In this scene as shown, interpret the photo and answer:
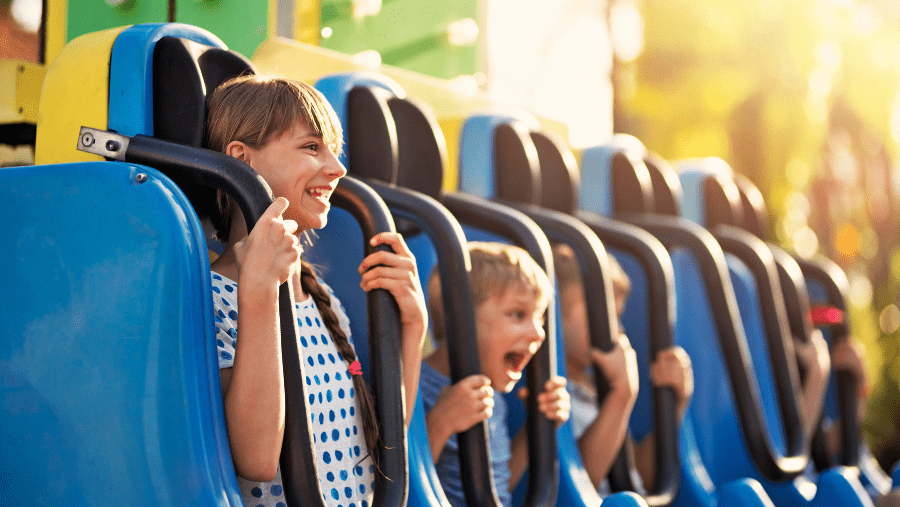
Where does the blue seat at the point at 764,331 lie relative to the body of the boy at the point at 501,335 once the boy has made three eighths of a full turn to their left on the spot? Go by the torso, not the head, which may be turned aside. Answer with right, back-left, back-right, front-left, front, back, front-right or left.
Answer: front-right

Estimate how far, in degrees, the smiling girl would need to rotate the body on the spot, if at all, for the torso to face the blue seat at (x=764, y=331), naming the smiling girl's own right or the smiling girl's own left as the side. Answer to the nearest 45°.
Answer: approximately 90° to the smiling girl's own left

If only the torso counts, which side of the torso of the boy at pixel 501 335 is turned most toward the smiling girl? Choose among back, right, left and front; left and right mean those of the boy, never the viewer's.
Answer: right

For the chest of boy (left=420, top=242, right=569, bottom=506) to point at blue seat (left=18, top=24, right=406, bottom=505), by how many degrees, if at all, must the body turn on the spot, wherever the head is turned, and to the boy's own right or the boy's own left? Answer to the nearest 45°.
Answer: approximately 90° to the boy's own right

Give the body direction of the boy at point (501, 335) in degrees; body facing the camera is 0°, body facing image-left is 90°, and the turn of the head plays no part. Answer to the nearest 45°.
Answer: approximately 315°

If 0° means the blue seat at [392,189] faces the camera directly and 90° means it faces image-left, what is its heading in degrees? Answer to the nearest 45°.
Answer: approximately 315°

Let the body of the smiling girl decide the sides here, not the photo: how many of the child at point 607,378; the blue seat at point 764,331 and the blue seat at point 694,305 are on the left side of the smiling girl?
3

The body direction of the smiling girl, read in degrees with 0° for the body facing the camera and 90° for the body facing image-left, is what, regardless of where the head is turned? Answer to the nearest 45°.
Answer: approximately 315°

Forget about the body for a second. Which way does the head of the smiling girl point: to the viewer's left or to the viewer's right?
to the viewer's right
